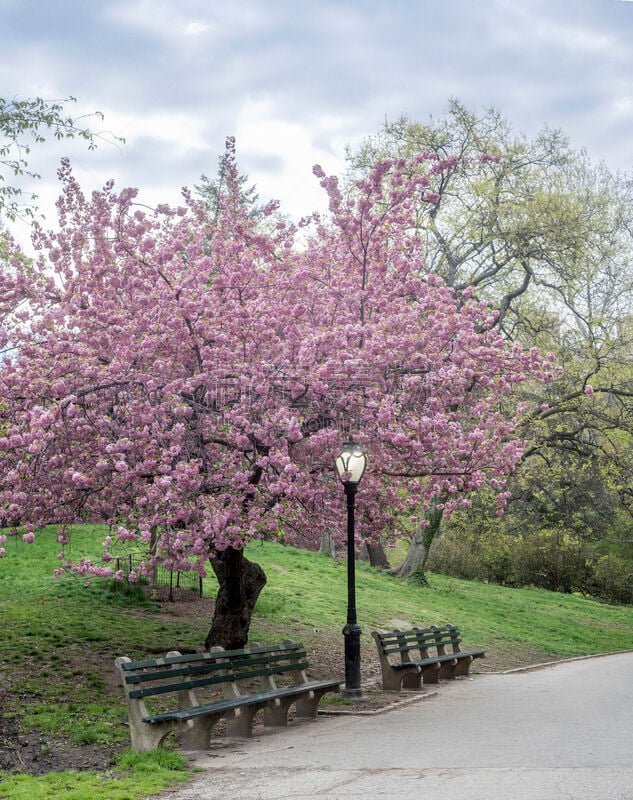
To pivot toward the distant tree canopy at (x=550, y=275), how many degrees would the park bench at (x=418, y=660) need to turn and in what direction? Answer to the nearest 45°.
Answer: approximately 135° to its left

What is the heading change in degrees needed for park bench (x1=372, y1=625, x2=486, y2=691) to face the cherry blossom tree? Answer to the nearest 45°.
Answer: approximately 90° to its right

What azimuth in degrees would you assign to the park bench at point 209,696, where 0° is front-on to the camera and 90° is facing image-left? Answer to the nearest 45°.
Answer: approximately 315°

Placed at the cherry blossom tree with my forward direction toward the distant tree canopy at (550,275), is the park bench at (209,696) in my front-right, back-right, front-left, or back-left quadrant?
back-right

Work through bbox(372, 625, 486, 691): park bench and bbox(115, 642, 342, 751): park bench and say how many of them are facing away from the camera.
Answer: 0

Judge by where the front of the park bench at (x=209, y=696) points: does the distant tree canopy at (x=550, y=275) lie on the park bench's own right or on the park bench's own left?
on the park bench's own left

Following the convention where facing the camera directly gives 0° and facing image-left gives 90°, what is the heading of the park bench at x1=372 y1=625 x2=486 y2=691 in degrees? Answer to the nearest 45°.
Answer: approximately 315°
